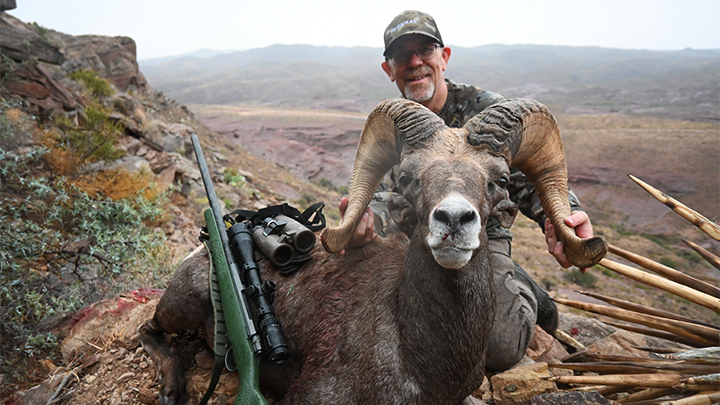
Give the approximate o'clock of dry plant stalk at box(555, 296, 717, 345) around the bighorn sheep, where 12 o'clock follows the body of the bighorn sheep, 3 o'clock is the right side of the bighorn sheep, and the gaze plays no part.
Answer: The dry plant stalk is roughly at 10 o'clock from the bighorn sheep.

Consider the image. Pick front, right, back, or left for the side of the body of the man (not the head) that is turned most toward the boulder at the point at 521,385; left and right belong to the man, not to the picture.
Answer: front

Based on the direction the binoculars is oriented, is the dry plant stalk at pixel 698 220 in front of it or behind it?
in front

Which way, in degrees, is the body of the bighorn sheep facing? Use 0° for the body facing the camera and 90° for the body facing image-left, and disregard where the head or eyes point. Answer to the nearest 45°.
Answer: approximately 315°

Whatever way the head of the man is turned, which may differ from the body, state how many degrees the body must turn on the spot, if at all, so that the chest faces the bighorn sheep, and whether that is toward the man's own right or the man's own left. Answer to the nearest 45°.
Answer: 0° — they already face it

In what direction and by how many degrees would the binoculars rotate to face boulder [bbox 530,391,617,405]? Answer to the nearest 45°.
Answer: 0° — it already faces it

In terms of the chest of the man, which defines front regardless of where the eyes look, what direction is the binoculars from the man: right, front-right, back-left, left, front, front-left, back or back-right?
front-right
